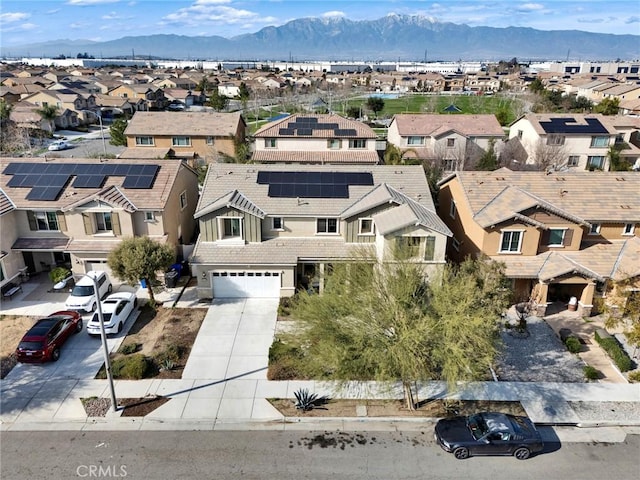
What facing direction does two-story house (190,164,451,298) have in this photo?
toward the camera

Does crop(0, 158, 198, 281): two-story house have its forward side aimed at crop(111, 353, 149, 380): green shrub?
yes

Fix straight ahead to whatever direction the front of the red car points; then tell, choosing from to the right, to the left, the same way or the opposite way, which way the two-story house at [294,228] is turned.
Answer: the opposite way

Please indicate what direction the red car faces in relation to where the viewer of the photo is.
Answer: facing away from the viewer and to the right of the viewer

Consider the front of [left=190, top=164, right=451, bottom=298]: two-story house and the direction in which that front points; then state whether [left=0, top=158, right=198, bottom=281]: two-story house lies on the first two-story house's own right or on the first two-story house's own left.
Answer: on the first two-story house's own right

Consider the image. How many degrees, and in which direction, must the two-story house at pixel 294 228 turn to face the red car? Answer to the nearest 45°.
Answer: approximately 45° to its right

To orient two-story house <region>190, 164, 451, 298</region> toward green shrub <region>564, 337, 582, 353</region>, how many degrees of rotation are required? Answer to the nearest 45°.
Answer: approximately 45° to its left

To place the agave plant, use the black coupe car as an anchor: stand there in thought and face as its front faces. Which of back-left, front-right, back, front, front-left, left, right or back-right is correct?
front

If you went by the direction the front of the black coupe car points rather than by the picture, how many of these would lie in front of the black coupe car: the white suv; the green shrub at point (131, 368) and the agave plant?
3

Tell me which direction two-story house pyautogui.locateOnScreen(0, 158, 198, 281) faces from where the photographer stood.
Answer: facing the viewer

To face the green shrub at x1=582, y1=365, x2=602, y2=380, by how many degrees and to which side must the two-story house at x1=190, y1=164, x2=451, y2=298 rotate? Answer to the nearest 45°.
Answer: approximately 45° to its left

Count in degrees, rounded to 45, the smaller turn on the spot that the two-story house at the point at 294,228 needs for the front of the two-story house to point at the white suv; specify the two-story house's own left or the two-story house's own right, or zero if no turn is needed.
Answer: approximately 90° to the two-story house's own right

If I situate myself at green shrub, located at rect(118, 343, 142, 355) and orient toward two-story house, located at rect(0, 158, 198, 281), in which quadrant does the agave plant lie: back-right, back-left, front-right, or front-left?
back-right

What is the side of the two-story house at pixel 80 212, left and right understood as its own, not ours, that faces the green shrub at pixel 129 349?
front

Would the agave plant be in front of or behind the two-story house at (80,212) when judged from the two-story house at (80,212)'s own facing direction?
in front

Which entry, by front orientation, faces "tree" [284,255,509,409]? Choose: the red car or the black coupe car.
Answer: the black coupe car

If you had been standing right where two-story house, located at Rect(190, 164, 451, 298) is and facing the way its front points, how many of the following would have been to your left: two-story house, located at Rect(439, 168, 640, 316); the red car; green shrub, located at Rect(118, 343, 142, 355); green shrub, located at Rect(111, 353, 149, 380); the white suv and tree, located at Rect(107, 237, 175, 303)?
1

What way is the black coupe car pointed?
to the viewer's left
